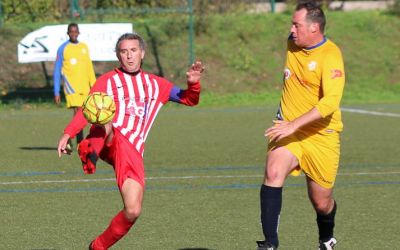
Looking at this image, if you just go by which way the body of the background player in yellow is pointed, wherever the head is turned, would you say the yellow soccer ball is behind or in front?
in front

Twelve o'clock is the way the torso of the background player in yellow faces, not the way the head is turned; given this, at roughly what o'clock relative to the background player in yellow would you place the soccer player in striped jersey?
The soccer player in striped jersey is roughly at 12 o'clock from the background player in yellow.

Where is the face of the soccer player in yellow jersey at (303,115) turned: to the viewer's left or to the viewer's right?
to the viewer's left

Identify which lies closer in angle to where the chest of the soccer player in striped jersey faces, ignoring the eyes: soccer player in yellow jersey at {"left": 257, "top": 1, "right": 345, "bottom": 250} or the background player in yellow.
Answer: the soccer player in yellow jersey

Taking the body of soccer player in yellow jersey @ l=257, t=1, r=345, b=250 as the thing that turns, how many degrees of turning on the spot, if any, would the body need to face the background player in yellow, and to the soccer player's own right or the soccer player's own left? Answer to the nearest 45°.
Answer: approximately 90° to the soccer player's own right

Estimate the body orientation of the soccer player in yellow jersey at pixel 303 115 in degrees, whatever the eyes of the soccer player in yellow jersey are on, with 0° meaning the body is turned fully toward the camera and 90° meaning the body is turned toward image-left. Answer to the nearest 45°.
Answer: approximately 45°

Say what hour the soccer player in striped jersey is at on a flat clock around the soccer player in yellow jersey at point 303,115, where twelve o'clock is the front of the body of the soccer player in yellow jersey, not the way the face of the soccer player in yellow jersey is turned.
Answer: The soccer player in striped jersey is roughly at 1 o'clock from the soccer player in yellow jersey.

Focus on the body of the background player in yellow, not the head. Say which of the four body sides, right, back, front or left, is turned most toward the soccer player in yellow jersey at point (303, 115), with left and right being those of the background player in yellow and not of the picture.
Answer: front

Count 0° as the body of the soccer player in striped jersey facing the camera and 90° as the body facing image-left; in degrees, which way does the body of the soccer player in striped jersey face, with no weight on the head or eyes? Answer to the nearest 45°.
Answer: approximately 0°

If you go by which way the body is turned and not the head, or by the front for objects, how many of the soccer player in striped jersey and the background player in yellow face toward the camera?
2
